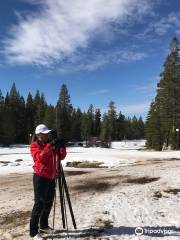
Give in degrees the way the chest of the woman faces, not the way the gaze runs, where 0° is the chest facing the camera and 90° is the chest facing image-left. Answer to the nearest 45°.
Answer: approximately 315°

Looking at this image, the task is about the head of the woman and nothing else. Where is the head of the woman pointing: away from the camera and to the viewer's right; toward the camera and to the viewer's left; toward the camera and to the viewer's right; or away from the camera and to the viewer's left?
toward the camera and to the viewer's right
